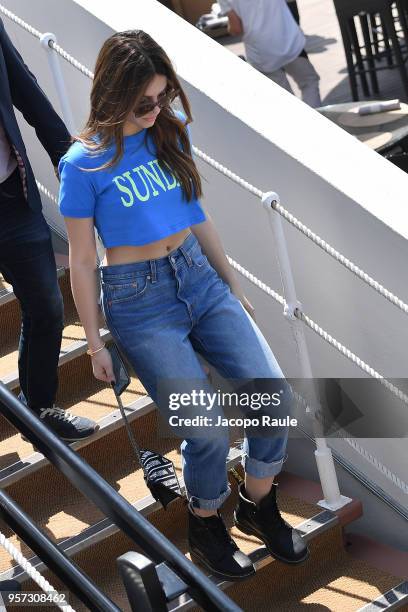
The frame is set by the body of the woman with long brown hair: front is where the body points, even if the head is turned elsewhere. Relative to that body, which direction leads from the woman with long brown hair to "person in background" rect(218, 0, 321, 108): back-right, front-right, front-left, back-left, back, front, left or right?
back-left

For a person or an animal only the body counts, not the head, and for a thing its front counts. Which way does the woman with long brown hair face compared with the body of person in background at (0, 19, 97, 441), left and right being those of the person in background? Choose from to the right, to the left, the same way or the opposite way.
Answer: the same way

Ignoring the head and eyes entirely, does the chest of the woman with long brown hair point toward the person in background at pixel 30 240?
no

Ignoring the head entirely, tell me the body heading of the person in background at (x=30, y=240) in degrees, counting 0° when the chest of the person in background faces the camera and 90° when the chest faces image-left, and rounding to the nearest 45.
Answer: approximately 315°

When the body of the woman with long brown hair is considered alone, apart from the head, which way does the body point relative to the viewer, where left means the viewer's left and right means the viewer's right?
facing the viewer and to the right of the viewer

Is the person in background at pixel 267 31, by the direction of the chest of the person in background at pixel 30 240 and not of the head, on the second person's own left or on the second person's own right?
on the second person's own left

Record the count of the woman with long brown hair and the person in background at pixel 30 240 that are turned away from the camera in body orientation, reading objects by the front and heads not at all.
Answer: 0

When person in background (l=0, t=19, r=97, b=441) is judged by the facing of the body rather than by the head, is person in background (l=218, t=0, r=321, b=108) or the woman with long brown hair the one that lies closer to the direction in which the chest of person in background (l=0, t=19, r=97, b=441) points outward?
the woman with long brown hair
